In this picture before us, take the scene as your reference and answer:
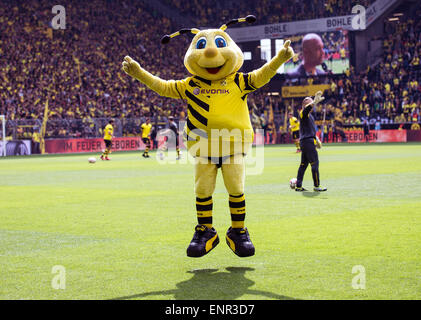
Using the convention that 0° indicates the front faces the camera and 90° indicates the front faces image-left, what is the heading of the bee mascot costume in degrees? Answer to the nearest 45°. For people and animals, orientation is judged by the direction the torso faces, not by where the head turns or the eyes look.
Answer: approximately 0°
